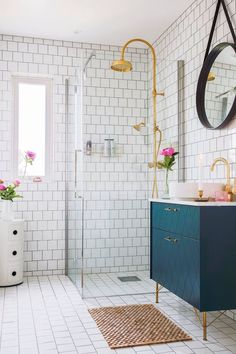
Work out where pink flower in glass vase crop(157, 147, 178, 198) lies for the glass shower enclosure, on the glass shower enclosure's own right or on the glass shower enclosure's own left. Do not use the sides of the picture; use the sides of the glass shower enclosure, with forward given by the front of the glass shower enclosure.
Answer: on the glass shower enclosure's own left

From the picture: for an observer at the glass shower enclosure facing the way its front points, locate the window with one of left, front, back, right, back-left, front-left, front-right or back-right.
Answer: back-right

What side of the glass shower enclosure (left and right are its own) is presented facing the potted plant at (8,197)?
right

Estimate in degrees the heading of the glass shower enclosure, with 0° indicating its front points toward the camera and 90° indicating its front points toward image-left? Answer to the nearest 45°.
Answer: approximately 0°

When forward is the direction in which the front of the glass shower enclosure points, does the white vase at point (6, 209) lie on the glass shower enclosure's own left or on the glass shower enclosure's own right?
on the glass shower enclosure's own right
